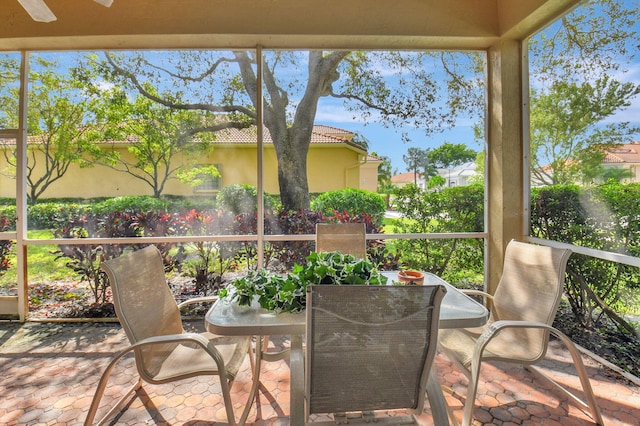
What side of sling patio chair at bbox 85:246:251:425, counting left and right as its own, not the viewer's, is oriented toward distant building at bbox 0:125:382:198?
left

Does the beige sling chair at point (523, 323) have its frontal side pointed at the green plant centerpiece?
yes

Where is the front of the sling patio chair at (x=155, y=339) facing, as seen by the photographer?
facing the viewer and to the right of the viewer

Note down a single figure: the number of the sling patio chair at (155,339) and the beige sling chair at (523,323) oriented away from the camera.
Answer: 0

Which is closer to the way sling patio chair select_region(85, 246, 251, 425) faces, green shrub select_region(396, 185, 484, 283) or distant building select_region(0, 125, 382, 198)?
the green shrub

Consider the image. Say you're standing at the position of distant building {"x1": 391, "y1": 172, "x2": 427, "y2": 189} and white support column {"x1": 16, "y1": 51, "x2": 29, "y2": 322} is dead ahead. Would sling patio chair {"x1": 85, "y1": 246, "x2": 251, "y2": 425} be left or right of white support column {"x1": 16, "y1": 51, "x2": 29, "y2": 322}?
left

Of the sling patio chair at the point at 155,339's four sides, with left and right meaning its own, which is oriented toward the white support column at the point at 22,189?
back

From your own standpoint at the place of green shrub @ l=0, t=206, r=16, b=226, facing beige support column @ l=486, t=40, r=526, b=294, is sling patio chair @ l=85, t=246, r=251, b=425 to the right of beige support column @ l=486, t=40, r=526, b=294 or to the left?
right

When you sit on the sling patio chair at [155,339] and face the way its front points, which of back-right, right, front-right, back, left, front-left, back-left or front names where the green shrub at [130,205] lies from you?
back-left

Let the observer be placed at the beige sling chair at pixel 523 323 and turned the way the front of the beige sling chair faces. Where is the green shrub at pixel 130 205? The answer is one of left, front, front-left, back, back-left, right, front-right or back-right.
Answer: front-right

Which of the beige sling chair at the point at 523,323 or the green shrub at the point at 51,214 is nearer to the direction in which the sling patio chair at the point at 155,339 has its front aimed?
the beige sling chair

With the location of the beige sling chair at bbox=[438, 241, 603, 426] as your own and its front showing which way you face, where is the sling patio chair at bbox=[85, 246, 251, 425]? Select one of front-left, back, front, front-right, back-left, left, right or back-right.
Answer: front

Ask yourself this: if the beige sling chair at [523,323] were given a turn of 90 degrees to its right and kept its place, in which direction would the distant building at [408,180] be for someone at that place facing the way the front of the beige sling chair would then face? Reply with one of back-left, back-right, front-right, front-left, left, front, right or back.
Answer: front

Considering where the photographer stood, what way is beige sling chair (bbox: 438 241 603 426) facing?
facing the viewer and to the left of the viewer

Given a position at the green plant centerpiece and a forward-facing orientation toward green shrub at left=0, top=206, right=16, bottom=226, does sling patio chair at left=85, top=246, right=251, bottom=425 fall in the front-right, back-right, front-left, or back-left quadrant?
front-left

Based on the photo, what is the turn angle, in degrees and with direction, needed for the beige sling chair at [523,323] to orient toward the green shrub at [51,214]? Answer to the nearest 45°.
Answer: approximately 45° to its right
